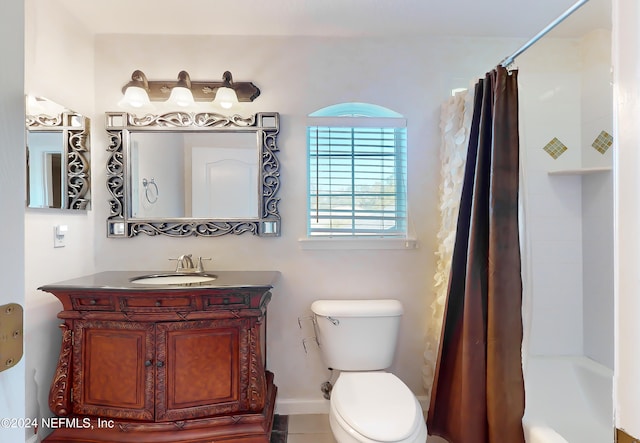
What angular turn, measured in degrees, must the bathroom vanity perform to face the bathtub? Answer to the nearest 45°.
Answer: approximately 90° to its left

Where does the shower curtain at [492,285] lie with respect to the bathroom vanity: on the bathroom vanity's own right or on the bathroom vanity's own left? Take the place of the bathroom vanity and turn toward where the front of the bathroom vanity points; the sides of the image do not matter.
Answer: on the bathroom vanity's own left

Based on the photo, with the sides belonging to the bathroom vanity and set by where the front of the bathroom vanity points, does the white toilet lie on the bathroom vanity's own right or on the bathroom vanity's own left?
on the bathroom vanity's own left

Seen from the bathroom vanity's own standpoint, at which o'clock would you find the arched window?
The arched window is roughly at 9 o'clock from the bathroom vanity.

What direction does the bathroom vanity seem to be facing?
toward the camera

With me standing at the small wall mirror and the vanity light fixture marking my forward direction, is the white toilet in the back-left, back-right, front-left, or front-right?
front-right
